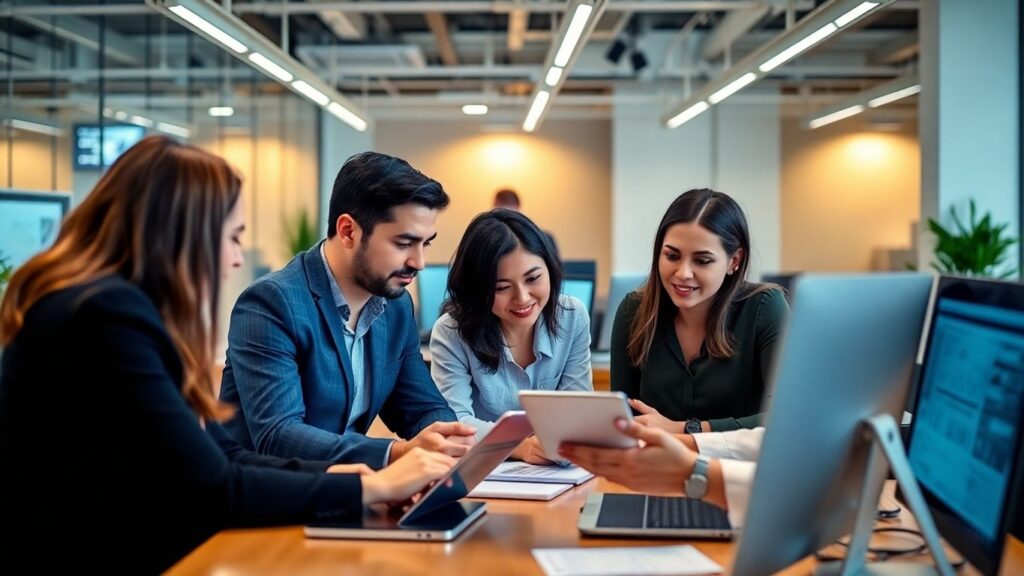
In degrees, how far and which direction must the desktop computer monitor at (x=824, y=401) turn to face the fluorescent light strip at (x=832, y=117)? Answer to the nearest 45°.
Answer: approximately 45° to its right

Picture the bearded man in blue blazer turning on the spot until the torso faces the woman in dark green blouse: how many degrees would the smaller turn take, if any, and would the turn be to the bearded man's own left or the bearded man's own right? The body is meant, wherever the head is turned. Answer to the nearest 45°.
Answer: approximately 45° to the bearded man's own left

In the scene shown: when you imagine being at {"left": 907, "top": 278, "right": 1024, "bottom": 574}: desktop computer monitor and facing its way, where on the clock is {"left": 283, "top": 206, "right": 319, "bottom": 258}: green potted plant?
The green potted plant is roughly at 3 o'clock from the desktop computer monitor.

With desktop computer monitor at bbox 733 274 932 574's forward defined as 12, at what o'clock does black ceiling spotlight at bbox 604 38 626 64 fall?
The black ceiling spotlight is roughly at 1 o'clock from the desktop computer monitor.

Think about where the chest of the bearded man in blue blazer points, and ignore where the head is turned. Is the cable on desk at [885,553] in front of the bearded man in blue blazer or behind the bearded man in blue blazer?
in front

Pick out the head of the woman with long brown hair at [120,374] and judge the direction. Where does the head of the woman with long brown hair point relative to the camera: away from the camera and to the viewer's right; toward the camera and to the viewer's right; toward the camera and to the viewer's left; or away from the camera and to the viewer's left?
away from the camera and to the viewer's right

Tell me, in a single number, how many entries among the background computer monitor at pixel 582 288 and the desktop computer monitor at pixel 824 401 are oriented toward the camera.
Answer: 1

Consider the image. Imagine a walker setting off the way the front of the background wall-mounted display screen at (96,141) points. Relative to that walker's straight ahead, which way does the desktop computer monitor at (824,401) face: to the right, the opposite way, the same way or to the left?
the opposite way

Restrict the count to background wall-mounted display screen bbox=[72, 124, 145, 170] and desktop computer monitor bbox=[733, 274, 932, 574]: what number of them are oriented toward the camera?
1

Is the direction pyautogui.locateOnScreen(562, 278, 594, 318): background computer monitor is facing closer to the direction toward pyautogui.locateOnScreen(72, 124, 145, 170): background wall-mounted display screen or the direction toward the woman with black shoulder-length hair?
the woman with black shoulder-length hair

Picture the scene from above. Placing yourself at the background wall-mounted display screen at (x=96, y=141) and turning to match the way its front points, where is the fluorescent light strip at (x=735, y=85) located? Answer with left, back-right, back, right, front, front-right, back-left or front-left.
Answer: left

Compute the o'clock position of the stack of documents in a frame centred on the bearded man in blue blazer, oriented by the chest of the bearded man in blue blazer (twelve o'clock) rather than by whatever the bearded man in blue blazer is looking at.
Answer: The stack of documents is roughly at 12 o'clock from the bearded man in blue blazer.

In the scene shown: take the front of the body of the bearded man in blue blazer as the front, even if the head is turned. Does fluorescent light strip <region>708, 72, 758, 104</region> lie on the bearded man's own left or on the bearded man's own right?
on the bearded man's own left

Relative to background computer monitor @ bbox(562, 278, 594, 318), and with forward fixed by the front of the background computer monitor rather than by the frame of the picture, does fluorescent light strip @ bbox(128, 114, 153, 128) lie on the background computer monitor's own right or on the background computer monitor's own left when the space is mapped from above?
on the background computer monitor's own right

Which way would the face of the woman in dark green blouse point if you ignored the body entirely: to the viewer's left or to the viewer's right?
to the viewer's left

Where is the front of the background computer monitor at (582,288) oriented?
toward the camera

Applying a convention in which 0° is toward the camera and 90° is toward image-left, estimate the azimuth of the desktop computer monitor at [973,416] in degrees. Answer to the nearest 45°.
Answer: approximately 45°
